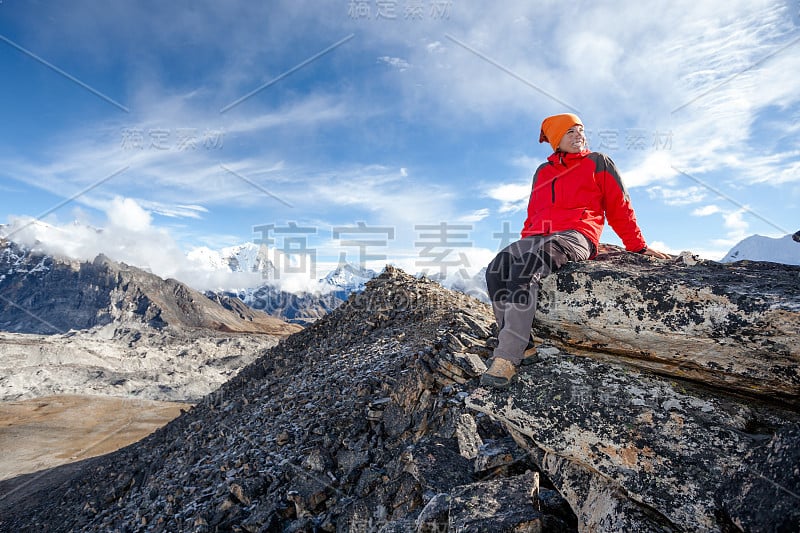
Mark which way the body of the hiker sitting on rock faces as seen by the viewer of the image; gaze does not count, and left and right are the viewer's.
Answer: facing the viewer and to the left of the viewer
